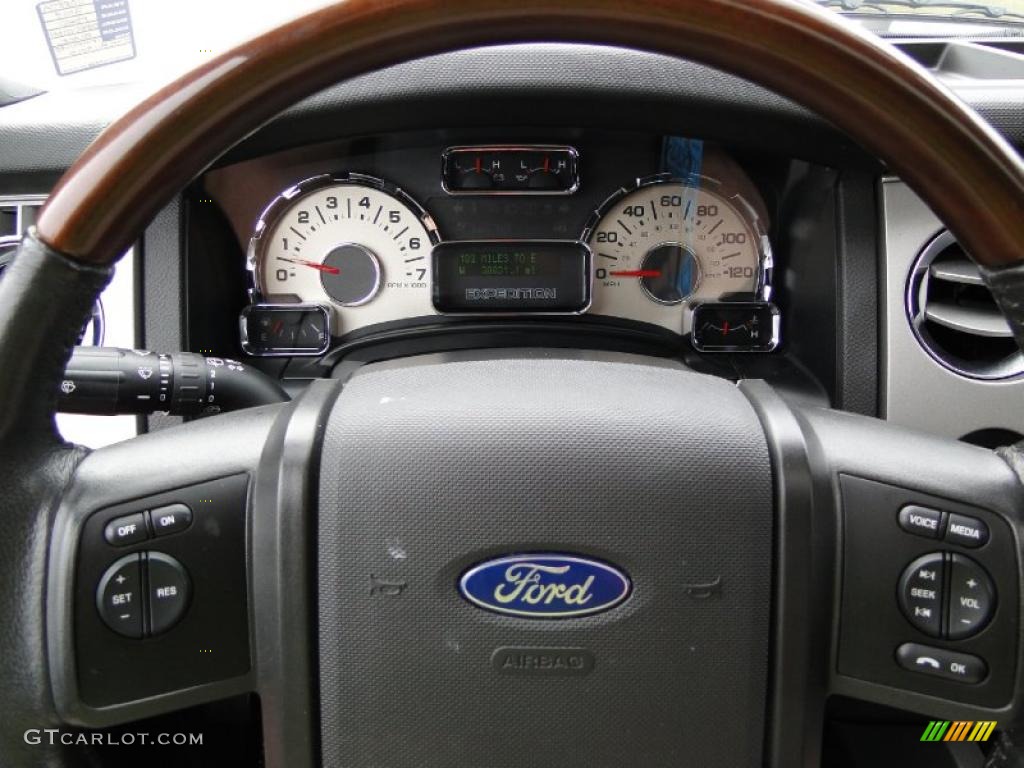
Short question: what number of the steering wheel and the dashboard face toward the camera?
2

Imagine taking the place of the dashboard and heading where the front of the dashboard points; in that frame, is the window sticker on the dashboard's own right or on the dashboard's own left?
on the dashboard's own right

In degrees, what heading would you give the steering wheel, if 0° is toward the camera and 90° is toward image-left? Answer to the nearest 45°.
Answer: approximately 0°

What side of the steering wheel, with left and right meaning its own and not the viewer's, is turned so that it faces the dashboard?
back

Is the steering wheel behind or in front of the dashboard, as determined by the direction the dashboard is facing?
in front

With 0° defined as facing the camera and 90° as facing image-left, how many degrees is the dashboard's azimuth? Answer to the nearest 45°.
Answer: approximately 0°
